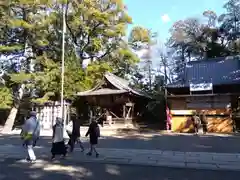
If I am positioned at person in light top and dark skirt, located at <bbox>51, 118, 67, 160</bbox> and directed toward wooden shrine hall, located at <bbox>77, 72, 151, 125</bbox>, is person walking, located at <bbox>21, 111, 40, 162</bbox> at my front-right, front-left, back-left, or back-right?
back-left

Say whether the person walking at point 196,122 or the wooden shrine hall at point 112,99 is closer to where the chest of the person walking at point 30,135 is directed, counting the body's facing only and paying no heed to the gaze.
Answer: the wooden shrine hall

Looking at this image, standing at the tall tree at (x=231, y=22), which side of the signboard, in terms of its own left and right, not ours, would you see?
back

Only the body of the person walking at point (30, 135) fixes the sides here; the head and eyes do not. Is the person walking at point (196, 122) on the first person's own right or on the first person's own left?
on the first person's own right

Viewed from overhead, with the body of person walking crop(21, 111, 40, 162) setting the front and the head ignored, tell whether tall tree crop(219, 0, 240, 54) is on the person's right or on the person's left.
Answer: on the person's right

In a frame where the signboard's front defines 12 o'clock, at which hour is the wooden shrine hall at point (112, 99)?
The wooden shrine hall is roughly at 4 o'clock from the signboard.

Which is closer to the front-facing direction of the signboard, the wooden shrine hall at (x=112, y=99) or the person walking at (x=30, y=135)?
the person walking

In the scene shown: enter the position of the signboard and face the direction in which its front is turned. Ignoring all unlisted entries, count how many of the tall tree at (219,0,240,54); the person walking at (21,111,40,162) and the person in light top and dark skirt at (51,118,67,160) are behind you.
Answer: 1

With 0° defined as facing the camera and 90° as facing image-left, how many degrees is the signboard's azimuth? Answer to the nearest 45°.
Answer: approximately 0°

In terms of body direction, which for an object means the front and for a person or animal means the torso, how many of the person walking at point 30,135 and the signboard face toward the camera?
1
